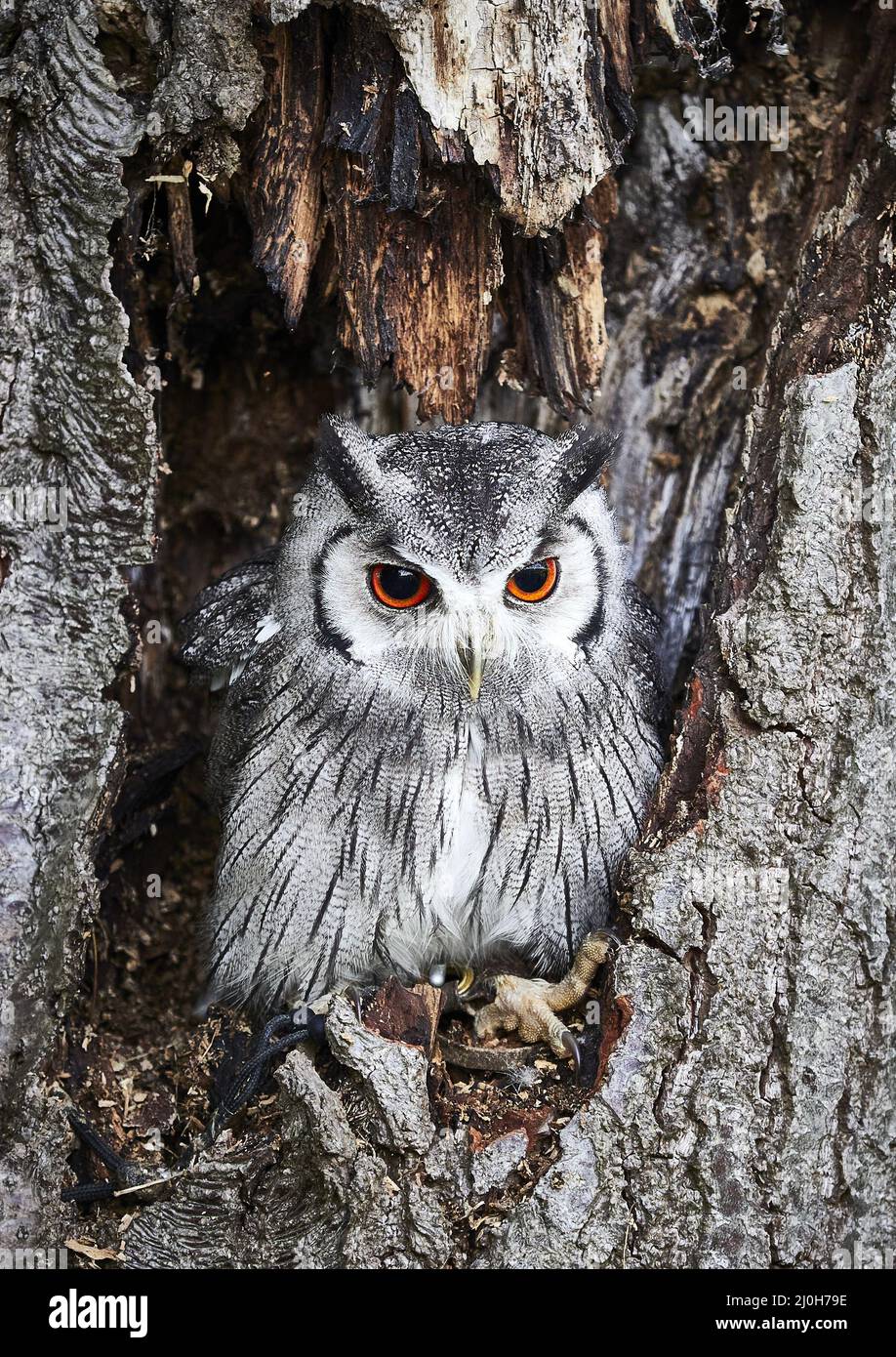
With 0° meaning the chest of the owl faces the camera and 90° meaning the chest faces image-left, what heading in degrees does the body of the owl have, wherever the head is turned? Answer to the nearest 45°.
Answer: approximately 0°
